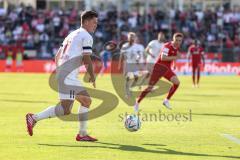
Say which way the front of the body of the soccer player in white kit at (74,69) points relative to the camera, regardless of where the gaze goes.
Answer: to the viewer's right

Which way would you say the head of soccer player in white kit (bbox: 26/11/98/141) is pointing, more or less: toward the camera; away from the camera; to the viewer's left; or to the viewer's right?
to the viewer's right
